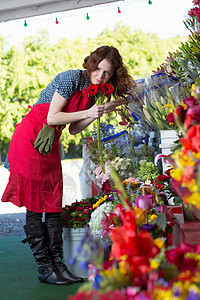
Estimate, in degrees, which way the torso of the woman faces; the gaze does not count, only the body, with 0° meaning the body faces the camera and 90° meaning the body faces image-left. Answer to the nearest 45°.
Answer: approximately 270°

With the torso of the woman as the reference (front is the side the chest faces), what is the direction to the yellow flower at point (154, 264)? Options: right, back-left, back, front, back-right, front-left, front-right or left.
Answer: right

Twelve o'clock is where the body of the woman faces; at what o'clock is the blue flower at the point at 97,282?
The blue flower is roughly at 3 o'clock from the woman.
